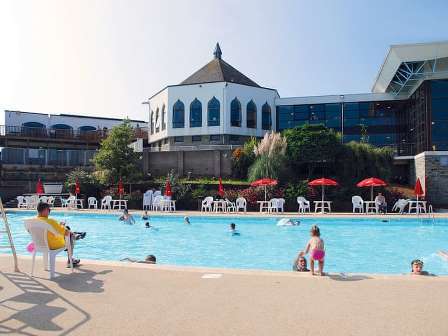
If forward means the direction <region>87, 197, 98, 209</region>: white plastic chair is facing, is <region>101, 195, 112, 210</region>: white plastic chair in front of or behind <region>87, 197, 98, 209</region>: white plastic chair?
in front

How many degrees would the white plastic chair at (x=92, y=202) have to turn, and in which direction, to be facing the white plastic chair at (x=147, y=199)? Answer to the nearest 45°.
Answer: approximately 45° to its left

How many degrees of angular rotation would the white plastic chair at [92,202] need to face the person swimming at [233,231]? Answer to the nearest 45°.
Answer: approximately 45° to its left

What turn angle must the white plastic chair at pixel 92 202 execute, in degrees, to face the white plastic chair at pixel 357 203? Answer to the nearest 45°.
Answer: approximately 45° to its left

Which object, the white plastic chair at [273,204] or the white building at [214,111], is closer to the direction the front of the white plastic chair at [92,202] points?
the white plastic chair

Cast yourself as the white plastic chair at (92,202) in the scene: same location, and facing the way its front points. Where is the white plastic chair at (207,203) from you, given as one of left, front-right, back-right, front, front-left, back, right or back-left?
front-left

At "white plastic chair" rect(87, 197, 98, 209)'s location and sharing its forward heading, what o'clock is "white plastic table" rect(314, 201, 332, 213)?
The white plastic table is roughly at 10 o'clock from the white plastic chair.

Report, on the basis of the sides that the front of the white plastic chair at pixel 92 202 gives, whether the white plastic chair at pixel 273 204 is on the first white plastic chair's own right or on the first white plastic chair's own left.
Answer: on the first white plastic chair's own left

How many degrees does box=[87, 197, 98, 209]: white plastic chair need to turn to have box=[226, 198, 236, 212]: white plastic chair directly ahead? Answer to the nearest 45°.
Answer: approximately 45° to its left

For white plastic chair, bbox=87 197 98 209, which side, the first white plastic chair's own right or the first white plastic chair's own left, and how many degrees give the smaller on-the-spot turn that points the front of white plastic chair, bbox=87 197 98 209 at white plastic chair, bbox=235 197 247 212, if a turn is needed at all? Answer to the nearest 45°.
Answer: approximately 45° to the first white plastic chair's own left

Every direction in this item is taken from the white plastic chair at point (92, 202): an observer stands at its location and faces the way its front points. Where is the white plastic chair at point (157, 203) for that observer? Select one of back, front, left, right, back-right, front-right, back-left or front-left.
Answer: front-left

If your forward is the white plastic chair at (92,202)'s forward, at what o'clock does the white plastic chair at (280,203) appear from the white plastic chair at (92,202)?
the white plastic chair at (280,203) is roughly at 10 o'clock from the white plastic chair at (92,202).

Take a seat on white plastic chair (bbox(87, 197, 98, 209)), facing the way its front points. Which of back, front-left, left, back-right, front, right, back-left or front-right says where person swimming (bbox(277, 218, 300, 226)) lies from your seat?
front-left

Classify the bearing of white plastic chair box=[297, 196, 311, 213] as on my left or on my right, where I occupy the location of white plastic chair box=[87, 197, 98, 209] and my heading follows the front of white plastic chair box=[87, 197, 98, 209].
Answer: on my left

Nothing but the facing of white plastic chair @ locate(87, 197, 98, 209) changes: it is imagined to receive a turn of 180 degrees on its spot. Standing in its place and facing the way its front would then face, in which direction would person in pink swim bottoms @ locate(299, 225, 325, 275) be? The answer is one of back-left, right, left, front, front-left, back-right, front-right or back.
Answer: back

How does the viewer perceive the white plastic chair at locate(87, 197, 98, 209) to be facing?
facing the viewer
